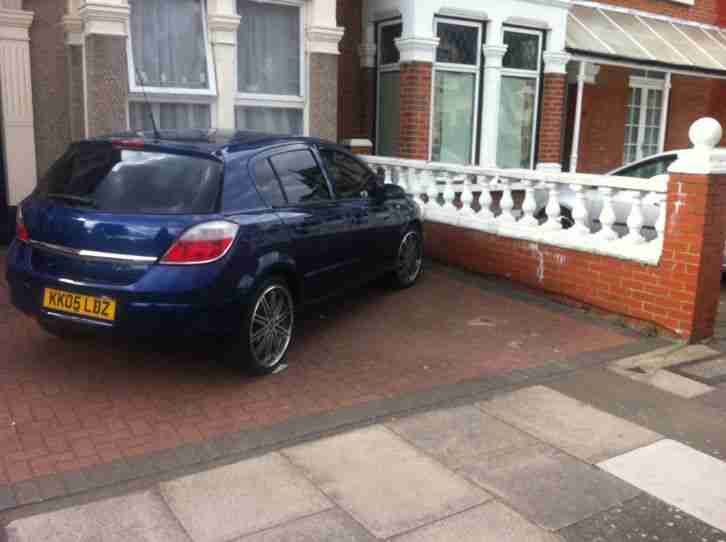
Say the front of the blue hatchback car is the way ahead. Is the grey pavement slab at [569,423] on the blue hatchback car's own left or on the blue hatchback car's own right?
on the blue hatchback car's own right

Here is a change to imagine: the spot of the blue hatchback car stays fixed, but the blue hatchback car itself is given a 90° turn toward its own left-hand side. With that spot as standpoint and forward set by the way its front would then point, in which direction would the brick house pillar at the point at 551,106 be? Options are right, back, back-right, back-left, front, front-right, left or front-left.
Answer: right

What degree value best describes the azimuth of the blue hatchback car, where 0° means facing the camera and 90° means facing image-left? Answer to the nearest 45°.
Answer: approximately 225°

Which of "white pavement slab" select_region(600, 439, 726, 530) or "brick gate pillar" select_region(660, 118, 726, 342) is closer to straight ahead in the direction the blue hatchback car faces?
the brick gate pillar

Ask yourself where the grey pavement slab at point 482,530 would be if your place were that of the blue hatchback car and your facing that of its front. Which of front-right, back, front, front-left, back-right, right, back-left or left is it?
right

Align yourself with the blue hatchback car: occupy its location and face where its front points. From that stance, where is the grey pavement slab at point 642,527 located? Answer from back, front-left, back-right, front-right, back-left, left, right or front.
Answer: right

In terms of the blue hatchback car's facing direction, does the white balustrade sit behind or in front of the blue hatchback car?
in front

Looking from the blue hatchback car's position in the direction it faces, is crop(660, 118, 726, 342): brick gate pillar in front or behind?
in front

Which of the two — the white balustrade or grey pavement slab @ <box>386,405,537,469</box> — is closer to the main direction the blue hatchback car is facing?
the white balustrade

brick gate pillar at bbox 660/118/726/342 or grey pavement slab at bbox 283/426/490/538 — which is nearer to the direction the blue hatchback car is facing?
the brick gate pillar

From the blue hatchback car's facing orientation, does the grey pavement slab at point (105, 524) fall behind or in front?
behind
